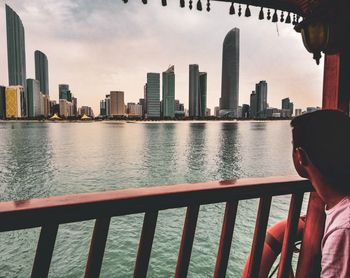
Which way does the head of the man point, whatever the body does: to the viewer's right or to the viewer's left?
to the viewer's left

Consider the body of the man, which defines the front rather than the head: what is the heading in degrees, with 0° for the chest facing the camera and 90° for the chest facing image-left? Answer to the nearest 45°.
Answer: approximately 135°
